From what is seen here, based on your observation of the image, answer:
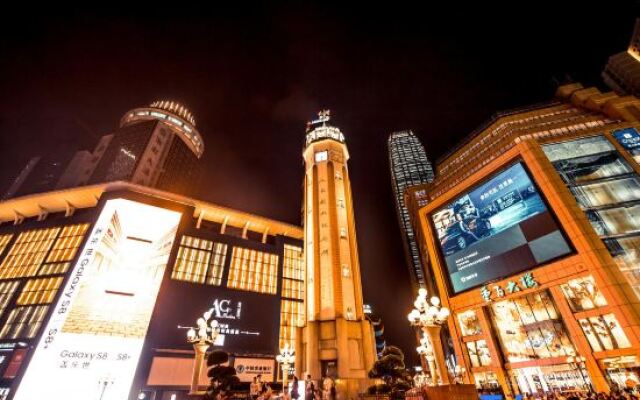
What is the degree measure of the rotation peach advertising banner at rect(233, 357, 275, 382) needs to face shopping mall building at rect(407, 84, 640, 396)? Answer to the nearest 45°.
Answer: approximately 45° to its left

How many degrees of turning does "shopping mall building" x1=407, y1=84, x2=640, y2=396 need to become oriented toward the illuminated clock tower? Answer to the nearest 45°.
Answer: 0° — it already faces it

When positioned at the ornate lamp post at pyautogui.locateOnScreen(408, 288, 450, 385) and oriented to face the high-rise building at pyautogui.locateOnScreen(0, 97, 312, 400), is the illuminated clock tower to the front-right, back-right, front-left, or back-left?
front-right

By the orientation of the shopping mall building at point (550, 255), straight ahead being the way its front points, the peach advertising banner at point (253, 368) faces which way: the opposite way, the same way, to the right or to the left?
to the left

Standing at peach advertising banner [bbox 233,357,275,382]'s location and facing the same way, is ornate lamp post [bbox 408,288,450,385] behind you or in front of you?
in front

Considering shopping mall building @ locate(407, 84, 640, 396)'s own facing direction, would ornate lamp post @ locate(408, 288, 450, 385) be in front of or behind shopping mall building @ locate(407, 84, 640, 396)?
in front

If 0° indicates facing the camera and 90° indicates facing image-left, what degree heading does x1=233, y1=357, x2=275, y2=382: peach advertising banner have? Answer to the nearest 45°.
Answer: approximately 0°

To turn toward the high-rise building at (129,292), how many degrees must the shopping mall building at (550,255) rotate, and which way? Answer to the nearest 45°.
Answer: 0° — it already faces it

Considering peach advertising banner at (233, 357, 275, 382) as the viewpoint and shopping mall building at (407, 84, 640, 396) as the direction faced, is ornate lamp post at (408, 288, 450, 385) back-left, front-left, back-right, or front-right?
front-right
